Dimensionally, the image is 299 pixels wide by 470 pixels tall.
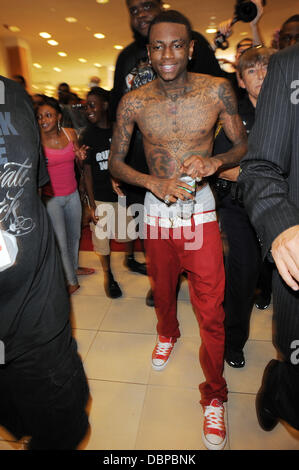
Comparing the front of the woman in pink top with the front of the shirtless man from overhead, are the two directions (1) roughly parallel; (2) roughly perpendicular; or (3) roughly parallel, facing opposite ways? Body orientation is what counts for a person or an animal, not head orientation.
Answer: roughly parallel

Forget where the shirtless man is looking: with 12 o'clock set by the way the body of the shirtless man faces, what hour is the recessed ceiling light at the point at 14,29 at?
The recessed ceiling light is roughly at 5 o'clock from the shirtless man.

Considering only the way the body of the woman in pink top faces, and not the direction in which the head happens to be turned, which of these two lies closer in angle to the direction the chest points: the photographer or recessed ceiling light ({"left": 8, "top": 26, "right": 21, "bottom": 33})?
the photographer

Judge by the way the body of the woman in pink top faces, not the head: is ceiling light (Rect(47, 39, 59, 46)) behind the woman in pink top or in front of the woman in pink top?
behind

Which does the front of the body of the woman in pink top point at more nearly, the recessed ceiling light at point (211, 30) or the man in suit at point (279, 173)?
the man in suit

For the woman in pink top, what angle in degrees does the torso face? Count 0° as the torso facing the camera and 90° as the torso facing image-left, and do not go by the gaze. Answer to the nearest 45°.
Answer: approximately 0°

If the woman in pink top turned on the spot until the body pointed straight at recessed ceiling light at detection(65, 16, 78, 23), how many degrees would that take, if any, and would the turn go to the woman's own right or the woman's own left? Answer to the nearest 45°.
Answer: approximately 180°

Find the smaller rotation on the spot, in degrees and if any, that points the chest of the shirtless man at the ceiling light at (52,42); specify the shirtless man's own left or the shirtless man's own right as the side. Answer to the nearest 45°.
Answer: approximately 135° to the shirtless man's own right

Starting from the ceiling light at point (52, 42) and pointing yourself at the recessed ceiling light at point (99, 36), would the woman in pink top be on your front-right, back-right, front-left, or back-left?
front-right

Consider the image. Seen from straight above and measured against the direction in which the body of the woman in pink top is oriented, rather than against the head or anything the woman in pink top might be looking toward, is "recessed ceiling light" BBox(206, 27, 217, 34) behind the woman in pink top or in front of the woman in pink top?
behind

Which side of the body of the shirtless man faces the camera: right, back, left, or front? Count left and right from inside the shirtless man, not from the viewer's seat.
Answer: front

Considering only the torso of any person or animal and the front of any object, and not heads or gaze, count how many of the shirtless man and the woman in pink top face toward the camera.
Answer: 2

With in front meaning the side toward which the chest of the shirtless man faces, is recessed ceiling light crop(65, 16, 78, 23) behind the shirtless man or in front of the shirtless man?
behind

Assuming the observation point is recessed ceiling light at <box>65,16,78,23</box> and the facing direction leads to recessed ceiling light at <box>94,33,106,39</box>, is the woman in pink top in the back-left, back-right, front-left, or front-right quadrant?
back-right
